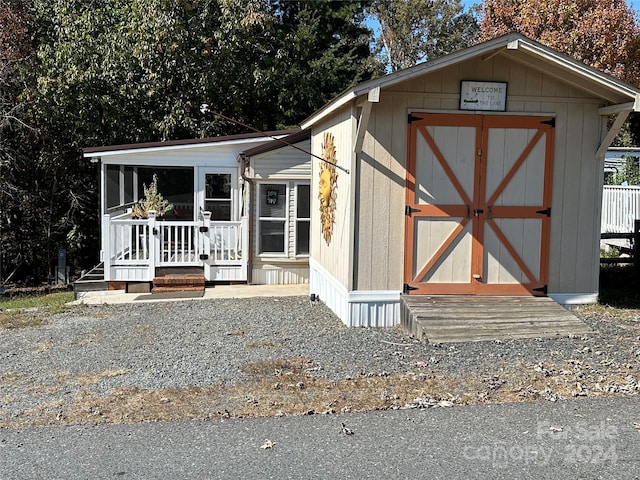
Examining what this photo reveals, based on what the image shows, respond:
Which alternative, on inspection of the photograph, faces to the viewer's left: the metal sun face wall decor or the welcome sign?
the metal sun face wall decor

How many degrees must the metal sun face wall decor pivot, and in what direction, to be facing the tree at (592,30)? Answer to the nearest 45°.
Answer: approximately 135° to its right

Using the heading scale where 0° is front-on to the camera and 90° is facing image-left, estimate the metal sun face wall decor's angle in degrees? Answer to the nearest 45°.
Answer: approximately 90°

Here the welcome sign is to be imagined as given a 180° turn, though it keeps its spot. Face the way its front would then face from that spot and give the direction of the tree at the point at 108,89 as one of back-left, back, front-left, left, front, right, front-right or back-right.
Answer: front-left

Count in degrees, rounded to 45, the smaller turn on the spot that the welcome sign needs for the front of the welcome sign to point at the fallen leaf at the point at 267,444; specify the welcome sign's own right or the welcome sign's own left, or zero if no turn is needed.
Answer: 0° — it already faces it

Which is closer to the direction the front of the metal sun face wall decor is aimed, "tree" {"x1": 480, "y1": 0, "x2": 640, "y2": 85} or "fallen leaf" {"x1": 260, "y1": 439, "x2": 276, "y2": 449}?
the fallen leaf

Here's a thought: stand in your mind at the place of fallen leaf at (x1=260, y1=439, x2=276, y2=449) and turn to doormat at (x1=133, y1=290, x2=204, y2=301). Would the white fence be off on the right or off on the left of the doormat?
right

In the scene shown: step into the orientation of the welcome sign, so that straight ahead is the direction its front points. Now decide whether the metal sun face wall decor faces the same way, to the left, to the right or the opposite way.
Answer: to the right

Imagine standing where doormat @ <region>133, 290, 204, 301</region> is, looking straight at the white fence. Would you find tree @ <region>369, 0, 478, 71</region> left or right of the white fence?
left

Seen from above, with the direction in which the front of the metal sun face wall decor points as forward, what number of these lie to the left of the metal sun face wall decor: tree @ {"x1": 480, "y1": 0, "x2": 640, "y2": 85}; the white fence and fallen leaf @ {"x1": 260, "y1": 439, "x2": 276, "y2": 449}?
1

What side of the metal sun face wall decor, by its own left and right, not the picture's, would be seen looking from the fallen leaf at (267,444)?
left

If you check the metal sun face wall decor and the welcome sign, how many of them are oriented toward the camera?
1

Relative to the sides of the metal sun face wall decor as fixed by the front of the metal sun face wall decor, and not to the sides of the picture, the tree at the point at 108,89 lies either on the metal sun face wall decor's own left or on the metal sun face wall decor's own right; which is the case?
on the metal sun face wall decor's own right

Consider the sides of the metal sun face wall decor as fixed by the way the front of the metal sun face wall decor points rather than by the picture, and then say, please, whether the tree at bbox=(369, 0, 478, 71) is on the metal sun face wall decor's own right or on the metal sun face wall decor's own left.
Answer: on the metal sun face wall decor's own right
